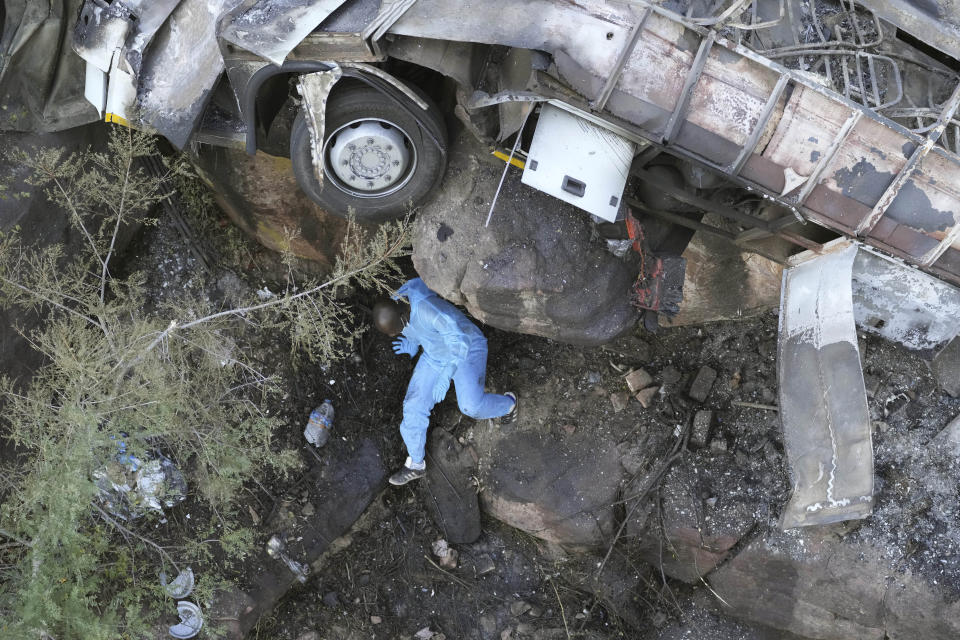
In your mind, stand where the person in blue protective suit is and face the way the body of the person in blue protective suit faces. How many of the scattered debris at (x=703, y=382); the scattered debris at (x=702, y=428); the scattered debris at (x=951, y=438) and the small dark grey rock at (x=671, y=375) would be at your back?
4

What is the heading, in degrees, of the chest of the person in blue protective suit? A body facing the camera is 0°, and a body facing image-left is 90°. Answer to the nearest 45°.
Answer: approximately 90°

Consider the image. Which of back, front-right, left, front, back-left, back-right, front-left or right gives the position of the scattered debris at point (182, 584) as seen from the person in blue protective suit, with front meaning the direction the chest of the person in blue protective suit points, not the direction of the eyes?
front-left
